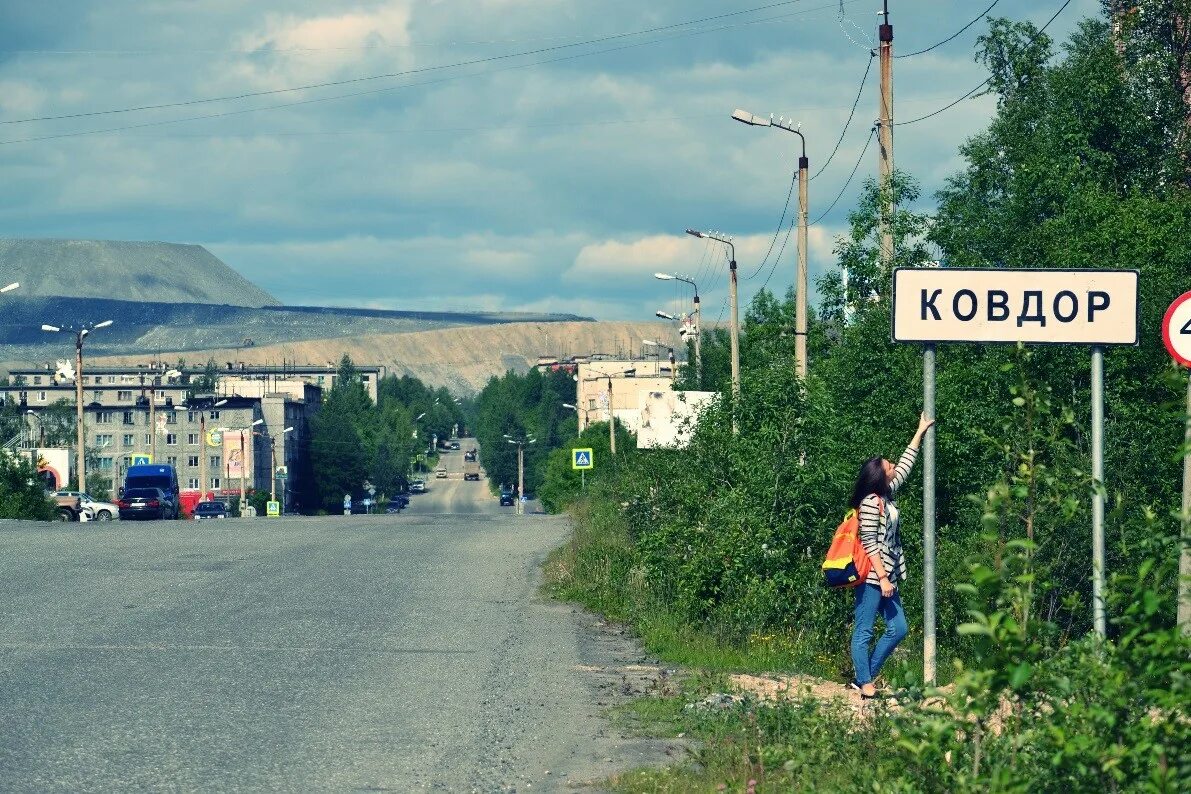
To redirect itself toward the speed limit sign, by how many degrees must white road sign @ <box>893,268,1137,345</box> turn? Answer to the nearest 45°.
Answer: approximately 135° to its left

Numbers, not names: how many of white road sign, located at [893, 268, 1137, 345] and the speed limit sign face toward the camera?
2

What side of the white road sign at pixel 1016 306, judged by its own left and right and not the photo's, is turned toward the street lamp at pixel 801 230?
back

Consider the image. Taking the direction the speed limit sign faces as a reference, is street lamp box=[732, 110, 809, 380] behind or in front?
behind

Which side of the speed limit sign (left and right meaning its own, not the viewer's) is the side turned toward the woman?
right

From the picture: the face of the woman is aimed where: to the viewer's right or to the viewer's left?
to the viewer's right

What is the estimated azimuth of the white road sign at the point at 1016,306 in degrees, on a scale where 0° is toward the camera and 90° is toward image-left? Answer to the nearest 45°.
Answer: approximately 0°
